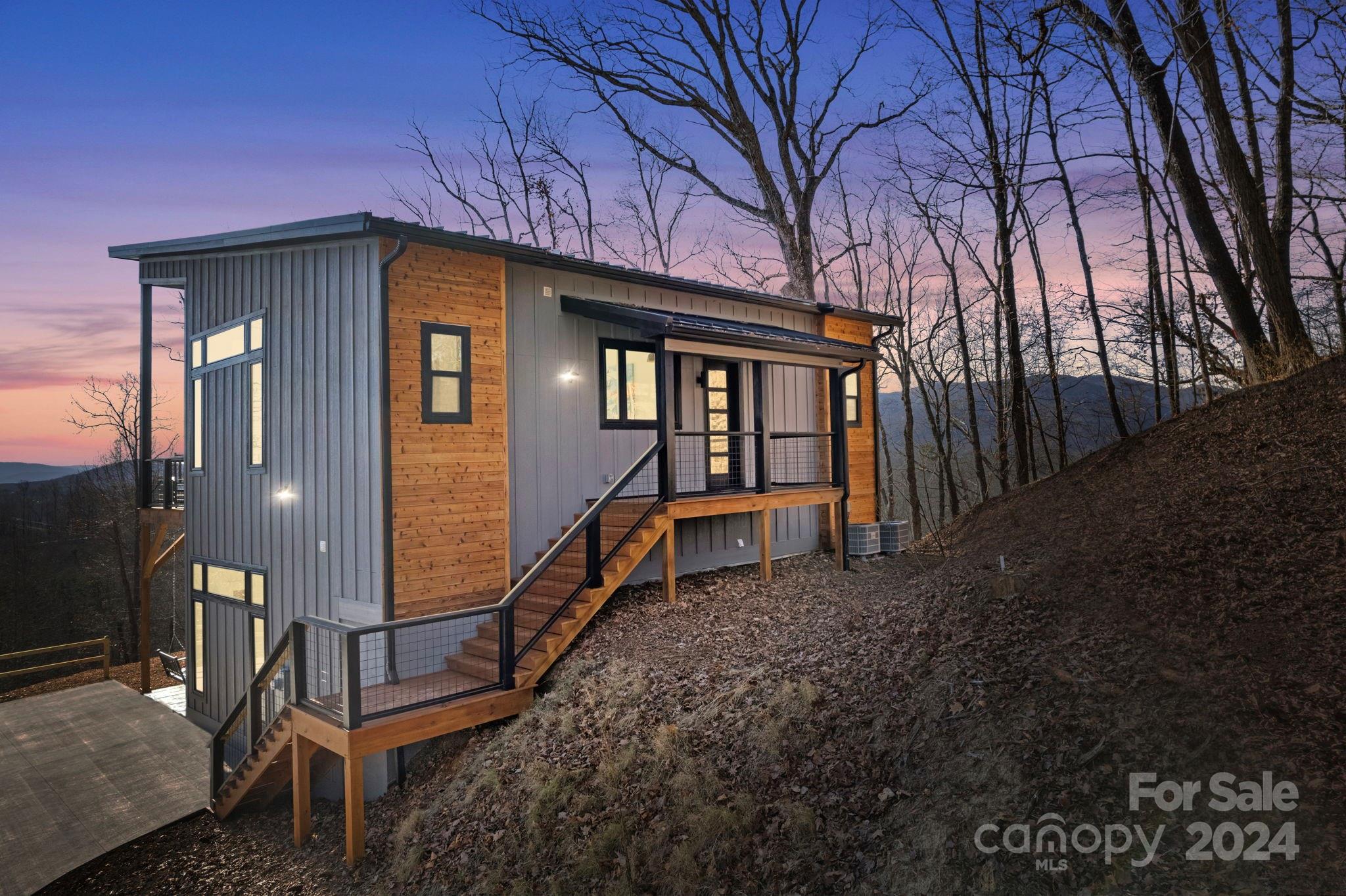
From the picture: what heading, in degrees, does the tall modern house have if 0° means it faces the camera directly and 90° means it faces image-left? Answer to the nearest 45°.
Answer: approximately 315°
